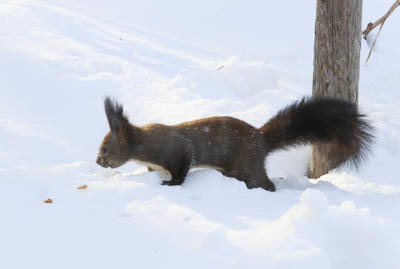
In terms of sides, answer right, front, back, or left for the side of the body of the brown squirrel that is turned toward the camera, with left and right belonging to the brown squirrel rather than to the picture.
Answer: left

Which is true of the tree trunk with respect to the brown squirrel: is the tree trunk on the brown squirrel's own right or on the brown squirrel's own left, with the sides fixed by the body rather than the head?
on the brown squirrel's own right
